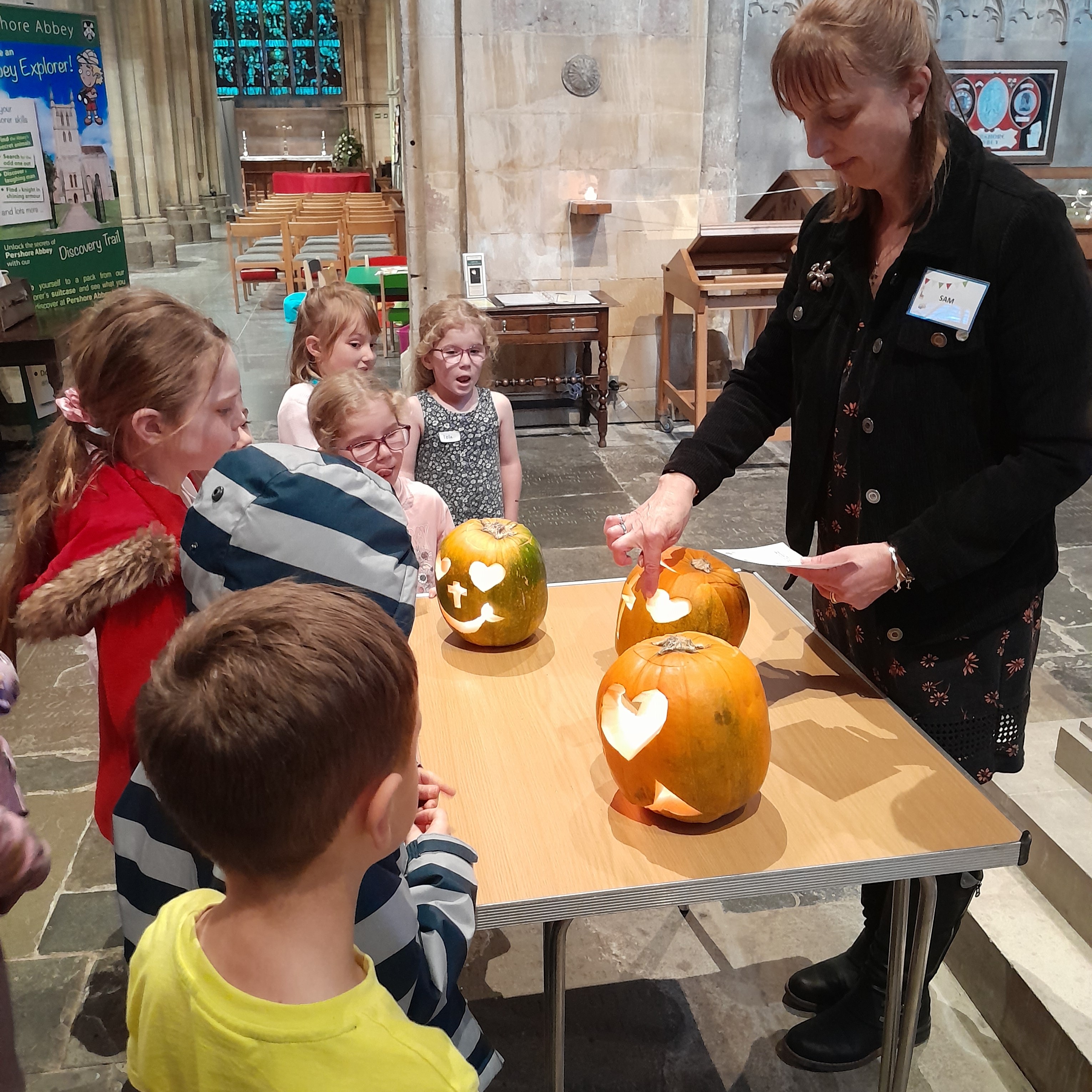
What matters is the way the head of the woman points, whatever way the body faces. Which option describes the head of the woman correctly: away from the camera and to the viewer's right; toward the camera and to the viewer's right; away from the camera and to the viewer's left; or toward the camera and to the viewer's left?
toward the camera and to the viewer's left

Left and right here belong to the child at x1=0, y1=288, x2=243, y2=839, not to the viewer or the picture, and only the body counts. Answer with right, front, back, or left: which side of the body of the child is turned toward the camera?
right

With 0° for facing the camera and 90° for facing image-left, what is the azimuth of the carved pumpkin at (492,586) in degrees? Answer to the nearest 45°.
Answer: approximately 45°

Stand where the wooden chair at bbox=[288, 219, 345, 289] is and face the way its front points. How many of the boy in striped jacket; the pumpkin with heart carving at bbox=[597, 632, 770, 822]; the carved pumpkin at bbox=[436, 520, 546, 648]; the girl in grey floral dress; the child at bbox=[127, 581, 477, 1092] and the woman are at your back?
6

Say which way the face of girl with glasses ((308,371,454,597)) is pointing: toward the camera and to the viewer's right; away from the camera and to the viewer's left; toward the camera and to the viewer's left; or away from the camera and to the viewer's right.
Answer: toward the camera and to the viewer's right

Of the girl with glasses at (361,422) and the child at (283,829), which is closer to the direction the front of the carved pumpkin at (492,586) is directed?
the child

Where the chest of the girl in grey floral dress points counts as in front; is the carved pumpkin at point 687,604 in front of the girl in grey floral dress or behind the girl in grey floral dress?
in front

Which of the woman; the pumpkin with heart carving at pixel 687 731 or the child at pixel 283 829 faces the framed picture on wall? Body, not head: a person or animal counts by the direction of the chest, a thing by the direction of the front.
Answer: the child

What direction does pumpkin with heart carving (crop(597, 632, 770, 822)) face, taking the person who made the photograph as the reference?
facing the viewer and to the left of the viewer

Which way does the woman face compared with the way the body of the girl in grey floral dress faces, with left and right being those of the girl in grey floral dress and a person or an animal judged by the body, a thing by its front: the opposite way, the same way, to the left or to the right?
to the right

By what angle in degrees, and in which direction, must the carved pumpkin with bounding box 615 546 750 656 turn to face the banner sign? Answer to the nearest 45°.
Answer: approximately 90° to its right

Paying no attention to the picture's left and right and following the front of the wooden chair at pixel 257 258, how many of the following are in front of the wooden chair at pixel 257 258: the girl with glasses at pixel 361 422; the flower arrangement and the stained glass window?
2

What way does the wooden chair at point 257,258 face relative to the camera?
away from the camera

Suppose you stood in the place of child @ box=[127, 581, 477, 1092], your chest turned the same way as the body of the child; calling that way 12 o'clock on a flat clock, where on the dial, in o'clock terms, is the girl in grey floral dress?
The girl in grey floral dress is roughly at 11 o'clock from the child.

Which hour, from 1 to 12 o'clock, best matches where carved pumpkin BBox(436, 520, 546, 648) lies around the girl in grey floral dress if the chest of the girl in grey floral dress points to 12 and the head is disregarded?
The carved pumpkin is roughly at 12 o'clock from the girl in grey floral dress.
